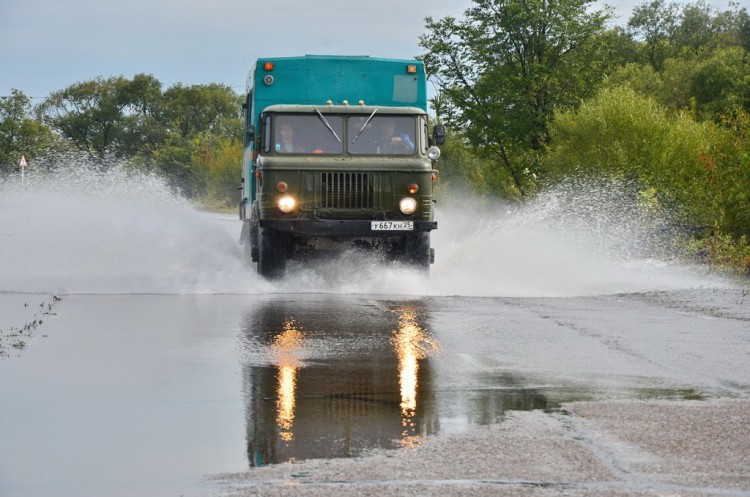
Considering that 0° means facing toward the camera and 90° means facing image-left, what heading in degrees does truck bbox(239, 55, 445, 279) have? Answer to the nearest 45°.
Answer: approximately 0°

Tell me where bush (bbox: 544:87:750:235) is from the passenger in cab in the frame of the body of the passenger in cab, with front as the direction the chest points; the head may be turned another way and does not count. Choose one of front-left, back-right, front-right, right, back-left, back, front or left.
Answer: back-left

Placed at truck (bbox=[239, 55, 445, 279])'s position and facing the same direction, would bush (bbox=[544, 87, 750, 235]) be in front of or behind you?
behind

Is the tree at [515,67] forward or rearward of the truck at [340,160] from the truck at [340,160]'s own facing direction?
rearward

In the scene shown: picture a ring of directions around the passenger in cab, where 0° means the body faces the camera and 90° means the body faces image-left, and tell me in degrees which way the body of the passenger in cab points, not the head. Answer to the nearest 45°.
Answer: approximately 0°
